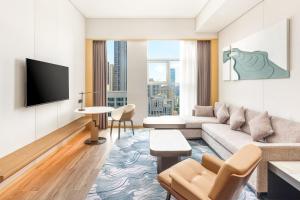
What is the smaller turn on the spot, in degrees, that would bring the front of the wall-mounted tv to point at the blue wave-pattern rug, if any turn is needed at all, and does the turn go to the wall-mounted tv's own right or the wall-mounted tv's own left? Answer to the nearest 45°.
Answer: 0° — it already faces it

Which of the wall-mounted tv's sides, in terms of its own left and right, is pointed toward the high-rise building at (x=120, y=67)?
left

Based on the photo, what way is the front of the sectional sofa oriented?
to the viewer's left

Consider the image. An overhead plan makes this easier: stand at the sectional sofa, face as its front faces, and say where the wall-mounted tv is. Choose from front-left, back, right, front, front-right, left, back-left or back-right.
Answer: front

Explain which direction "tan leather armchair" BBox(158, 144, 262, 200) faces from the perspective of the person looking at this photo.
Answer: facing away from the viewer and to the left of the viewer

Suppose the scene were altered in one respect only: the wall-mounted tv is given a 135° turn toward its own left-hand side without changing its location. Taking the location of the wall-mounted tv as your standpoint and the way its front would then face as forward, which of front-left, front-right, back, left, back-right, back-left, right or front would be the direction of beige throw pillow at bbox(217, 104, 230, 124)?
right

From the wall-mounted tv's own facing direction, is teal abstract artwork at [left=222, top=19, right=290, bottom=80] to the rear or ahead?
ahead

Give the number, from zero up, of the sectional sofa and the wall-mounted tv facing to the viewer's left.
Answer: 1

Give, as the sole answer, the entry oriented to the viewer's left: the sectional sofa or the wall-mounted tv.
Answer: the sectional sofa

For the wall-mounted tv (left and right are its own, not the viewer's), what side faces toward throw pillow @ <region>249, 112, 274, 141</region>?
front

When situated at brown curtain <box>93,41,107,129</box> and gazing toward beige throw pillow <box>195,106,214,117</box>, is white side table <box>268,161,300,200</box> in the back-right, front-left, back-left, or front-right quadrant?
front-right

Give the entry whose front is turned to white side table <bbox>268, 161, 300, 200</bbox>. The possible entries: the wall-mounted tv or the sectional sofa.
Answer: the wall-mounted tv

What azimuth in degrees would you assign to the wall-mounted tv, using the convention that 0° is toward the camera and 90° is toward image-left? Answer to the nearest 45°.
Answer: approximately 315°

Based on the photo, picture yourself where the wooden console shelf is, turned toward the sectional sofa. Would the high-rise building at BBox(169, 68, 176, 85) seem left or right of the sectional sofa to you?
left

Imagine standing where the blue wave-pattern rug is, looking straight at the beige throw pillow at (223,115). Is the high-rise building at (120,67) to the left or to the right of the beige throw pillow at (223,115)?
left

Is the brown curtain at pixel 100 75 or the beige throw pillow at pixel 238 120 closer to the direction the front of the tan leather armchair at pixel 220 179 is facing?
the brown curtain

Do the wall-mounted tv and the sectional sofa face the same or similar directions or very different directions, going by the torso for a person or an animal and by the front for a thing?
very different directions
